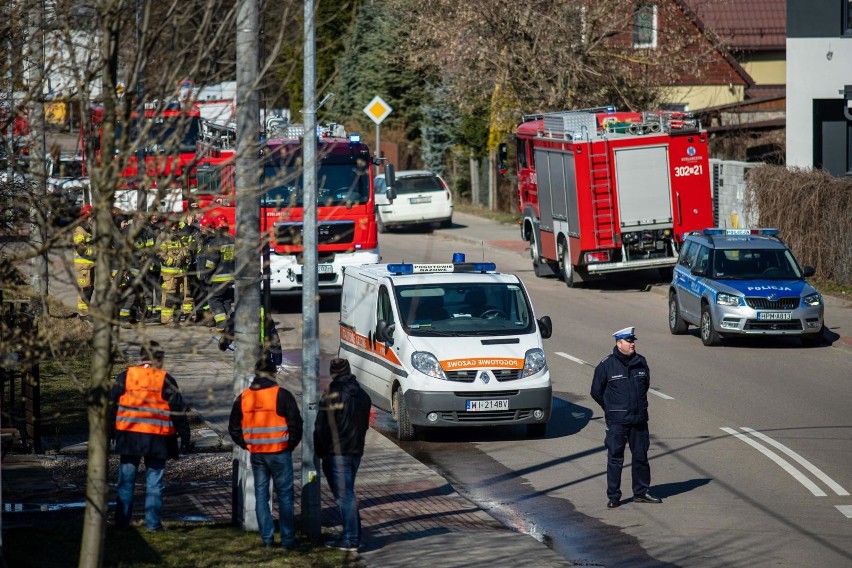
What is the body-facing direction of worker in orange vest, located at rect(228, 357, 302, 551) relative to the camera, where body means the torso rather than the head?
away from the camera

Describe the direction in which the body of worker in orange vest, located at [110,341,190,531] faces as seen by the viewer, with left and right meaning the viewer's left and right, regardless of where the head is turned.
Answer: facing away from the viewer

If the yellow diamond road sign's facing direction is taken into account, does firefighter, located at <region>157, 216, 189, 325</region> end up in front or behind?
in front

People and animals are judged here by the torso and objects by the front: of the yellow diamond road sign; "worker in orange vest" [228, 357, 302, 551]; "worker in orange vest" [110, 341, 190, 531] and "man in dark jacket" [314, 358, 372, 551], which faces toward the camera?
the yellow diamond road sign

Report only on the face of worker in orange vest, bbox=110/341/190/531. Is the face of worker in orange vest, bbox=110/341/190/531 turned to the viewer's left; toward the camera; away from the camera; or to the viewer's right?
away from the camera

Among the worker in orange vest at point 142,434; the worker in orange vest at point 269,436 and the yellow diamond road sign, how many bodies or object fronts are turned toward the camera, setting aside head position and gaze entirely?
1

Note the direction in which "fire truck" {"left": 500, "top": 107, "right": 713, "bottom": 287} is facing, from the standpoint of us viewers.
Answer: facing away from the viewer and to the left of the viewer

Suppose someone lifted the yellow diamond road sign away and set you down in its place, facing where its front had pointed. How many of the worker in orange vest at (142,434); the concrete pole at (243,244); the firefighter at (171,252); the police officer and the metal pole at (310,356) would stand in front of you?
5

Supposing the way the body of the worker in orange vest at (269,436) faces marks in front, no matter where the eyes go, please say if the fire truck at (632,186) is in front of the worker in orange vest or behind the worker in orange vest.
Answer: in front

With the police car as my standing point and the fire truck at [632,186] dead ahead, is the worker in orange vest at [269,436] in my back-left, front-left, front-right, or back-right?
back-left

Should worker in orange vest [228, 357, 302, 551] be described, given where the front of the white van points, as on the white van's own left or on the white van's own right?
on the white van's own right

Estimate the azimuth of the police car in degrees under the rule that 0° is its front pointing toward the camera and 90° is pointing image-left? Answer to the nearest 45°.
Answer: approximately 315°

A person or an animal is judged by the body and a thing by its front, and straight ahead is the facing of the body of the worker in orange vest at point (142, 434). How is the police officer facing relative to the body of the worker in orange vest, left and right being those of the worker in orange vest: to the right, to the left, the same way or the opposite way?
the opposite way
